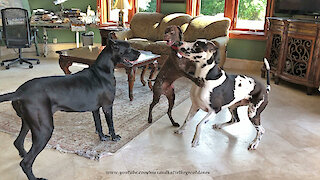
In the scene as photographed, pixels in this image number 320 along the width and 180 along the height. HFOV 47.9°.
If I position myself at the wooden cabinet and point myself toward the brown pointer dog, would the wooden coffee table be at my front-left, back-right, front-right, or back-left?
front-right

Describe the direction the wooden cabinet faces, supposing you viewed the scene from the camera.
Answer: facing the viewer and to the left of the viewer

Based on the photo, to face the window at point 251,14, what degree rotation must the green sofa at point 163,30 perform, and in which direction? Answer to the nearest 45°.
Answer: approximately 90° to its left

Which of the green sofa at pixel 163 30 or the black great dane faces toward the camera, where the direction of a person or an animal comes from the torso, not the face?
the green sofa

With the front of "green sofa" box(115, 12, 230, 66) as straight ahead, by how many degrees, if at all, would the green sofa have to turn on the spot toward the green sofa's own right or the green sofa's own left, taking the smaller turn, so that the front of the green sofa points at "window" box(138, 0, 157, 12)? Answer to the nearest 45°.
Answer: approximately 180°

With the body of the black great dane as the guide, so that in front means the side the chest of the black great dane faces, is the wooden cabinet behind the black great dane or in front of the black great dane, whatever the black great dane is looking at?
in front

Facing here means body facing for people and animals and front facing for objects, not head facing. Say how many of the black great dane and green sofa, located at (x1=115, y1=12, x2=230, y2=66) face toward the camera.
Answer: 1

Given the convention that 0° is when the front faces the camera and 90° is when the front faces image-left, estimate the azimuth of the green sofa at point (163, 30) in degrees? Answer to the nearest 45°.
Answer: approximately 0°

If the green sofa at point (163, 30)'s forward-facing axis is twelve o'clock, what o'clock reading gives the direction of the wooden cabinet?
The wooden cabinet is roughly at 10 o'clock from the green sofa.

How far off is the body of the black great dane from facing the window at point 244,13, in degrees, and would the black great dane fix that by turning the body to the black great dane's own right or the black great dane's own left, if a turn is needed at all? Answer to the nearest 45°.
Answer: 0° — it already faces it

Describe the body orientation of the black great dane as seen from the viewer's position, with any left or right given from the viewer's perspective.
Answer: facing away from the viewer and to the right of the viewer

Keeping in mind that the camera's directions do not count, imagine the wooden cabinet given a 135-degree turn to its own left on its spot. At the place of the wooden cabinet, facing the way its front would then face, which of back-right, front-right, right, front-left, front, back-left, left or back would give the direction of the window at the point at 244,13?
back-left

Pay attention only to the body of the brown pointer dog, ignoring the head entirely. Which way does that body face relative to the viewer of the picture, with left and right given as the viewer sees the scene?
facing the viewer and to the right of the viewer
